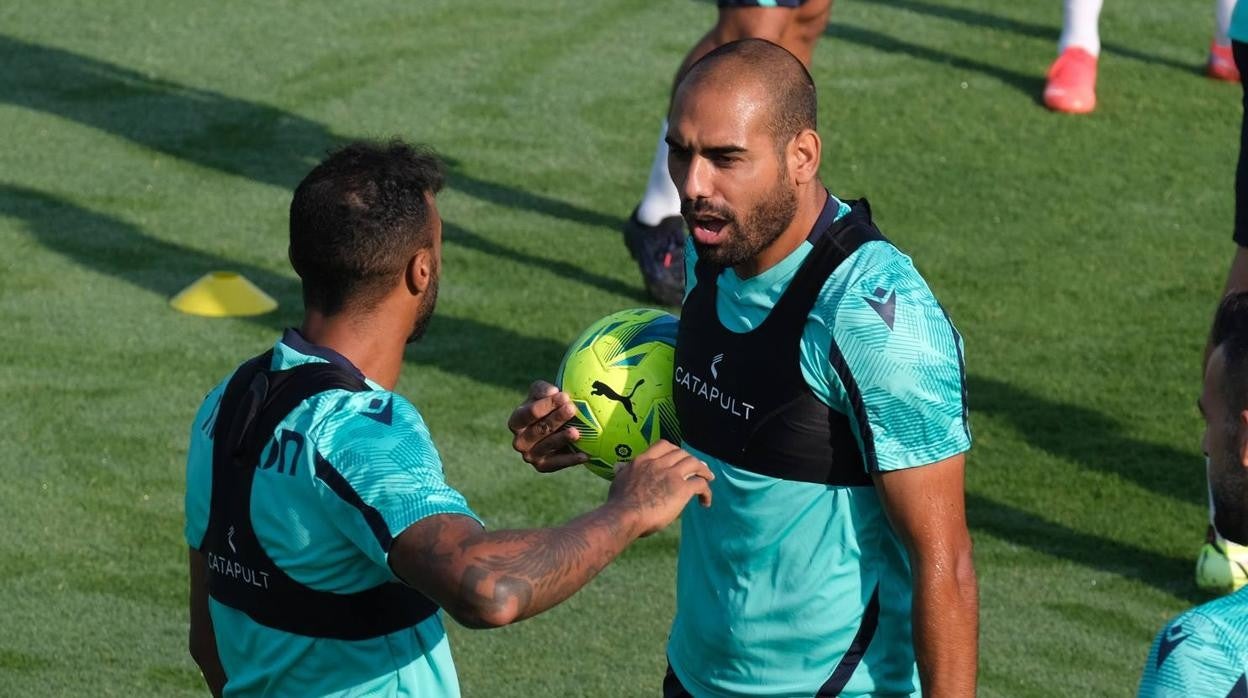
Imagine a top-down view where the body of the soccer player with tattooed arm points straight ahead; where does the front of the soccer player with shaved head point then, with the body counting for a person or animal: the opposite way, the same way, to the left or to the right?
the opposite way

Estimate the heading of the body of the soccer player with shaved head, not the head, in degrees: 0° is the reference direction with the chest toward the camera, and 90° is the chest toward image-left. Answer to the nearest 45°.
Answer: approximately 45°

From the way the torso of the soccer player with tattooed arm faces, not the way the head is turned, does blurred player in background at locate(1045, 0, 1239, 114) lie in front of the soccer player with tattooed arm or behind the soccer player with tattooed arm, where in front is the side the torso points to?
in front

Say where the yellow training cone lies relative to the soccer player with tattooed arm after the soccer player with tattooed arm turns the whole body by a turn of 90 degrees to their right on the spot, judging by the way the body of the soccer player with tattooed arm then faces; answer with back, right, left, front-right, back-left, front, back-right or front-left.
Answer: back-left

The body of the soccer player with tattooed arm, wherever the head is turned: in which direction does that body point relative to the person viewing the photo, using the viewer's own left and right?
facing away from the viewer and to the right of the viewer

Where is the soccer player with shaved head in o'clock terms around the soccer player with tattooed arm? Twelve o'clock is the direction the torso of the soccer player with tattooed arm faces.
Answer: The soccer player with shaved head is roughly at 1 o'clock from the soccer player with tattooed arm.

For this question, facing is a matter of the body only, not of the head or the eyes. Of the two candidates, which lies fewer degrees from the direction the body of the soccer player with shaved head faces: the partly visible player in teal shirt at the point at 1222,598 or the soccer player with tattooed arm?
the soccer player with tattooed arm

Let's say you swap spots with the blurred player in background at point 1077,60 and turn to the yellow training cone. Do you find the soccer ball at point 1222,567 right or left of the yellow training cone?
left

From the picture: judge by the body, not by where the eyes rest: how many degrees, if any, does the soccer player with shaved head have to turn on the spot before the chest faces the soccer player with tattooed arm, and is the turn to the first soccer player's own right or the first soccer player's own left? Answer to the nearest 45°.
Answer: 0° — they already face them

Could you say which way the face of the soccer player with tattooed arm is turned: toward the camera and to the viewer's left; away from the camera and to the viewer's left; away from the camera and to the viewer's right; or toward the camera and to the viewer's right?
away from the camera and to the viewer's right
